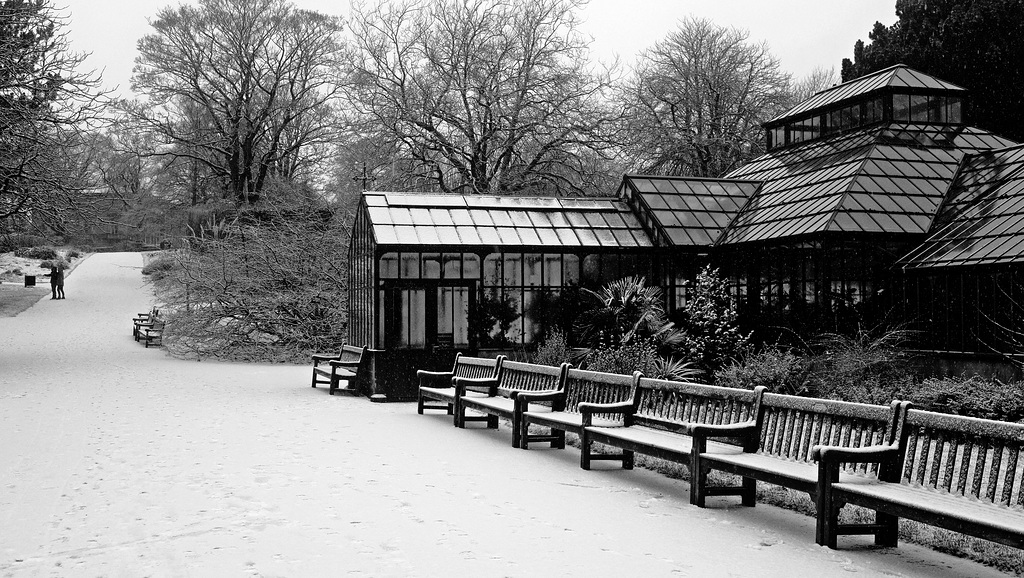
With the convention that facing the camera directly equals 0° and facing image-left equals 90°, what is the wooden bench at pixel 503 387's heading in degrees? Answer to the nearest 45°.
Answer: approximately 45°

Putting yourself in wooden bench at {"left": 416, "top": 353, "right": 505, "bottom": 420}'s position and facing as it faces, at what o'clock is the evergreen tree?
The evergreen tree is roughly at 6 o'clock from the wooden bench.

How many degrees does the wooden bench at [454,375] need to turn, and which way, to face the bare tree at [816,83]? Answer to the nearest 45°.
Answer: approximately 180°

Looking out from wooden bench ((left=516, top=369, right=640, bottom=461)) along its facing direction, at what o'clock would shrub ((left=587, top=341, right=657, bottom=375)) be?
The shrub is roughly at 5 o'clock from the wooden bench.

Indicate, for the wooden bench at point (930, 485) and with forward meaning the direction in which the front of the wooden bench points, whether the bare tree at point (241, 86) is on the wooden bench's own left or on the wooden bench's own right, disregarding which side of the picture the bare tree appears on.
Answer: on the wooden bench's own right

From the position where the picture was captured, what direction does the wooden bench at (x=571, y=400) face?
facing the viewer and to the left of the viewer

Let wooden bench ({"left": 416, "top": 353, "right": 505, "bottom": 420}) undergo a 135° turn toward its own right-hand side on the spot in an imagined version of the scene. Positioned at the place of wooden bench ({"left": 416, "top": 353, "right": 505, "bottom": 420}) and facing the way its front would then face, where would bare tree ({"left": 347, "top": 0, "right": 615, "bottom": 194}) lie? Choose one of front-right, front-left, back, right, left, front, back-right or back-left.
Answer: front

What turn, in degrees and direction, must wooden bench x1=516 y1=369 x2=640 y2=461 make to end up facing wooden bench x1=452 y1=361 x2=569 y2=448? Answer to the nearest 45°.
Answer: approximately 90° to its right

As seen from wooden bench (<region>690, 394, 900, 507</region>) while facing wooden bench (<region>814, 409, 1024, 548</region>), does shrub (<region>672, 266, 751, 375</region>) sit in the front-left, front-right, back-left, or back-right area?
back-left

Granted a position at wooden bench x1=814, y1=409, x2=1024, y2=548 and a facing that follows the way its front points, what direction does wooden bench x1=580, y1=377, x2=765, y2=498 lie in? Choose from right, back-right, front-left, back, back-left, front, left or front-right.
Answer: right

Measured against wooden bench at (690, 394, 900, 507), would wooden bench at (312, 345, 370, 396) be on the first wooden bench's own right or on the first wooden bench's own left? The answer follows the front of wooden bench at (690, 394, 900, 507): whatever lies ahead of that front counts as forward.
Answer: on the first wooden bench's own right

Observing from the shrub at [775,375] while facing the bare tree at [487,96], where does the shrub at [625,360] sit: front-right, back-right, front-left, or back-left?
front-left
